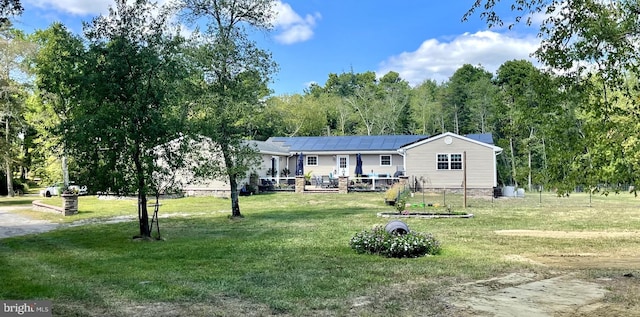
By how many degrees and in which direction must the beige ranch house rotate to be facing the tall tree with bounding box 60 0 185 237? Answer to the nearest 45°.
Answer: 0° — it already faces it

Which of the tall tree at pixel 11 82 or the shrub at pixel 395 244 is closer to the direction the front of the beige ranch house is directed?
the shrub

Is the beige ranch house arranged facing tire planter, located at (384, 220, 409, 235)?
yes

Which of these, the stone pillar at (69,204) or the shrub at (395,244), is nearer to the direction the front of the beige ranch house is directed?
the shrub

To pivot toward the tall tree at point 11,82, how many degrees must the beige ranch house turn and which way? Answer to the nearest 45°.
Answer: approximately 90° to its right

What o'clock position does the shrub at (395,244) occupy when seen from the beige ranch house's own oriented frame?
The shrub is roughly at 12 o'clock from the beige ranch house.

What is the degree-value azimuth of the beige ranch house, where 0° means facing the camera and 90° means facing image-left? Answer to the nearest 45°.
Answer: approximately 0°
